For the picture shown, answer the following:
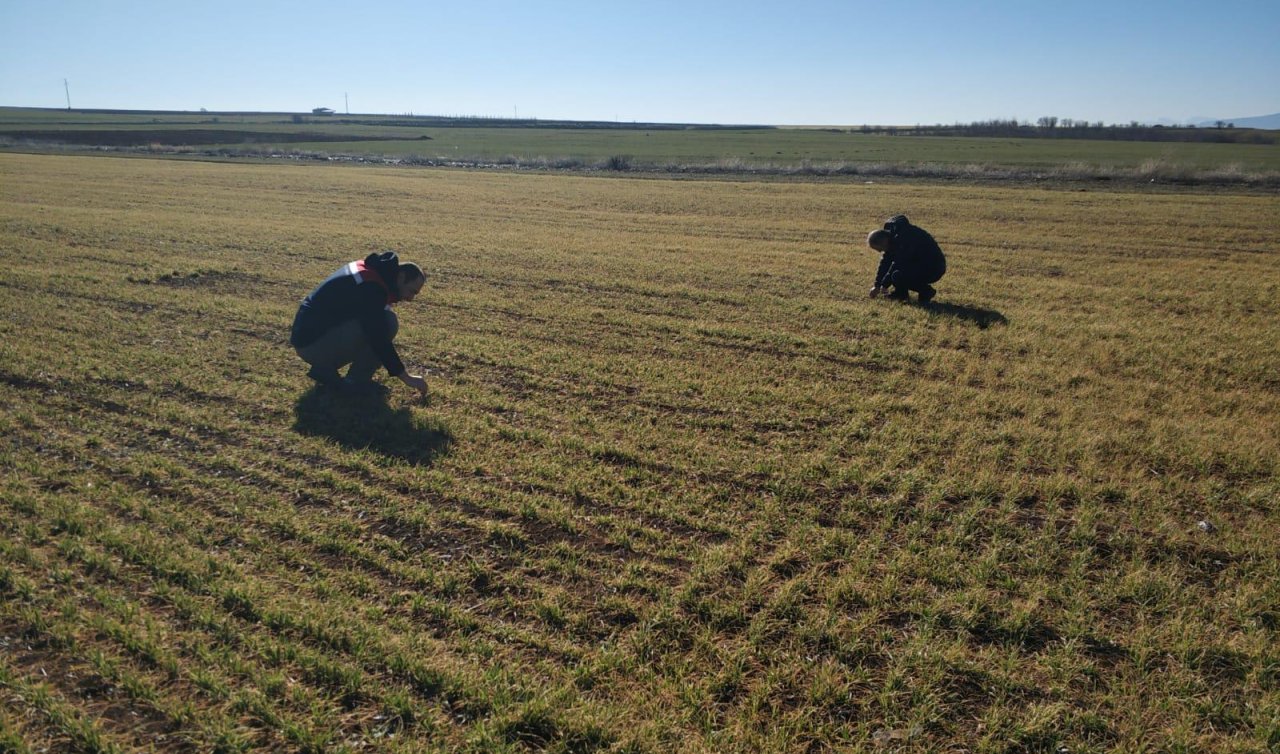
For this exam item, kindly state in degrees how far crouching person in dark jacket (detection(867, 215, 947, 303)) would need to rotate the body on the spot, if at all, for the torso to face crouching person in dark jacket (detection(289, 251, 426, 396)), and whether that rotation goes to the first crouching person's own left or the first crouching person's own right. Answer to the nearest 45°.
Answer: approximately 45° to the first crouching person's own left

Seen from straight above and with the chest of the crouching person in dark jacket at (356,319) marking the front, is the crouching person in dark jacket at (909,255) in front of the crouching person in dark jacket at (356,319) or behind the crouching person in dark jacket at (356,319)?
in front

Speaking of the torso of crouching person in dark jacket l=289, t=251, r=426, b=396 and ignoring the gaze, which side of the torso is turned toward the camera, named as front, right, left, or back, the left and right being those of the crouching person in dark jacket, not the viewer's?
right

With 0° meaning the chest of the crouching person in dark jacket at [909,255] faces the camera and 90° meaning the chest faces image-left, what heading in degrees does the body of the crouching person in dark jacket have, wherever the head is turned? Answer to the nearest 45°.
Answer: approximately 90°

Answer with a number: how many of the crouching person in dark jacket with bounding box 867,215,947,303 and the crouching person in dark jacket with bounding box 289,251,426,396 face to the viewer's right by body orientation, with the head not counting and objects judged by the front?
1
